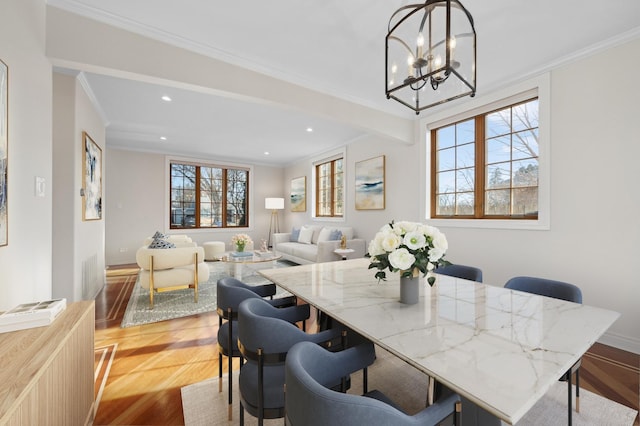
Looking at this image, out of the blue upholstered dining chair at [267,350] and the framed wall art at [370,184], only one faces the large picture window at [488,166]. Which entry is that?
the blue upholstered dining chair

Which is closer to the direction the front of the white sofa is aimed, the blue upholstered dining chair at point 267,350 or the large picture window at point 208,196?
the blue upholstered dining chair

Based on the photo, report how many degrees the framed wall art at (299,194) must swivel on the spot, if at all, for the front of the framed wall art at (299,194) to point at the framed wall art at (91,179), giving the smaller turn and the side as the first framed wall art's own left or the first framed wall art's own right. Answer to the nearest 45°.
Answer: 0° — it already faces it

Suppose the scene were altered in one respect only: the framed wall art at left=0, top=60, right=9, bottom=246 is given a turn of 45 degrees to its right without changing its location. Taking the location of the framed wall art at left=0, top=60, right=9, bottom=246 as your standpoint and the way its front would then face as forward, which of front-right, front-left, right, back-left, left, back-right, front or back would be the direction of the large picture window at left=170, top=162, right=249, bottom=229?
left

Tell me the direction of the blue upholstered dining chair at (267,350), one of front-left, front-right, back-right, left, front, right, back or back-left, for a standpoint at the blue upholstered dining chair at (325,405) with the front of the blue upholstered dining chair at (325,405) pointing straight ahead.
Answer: left

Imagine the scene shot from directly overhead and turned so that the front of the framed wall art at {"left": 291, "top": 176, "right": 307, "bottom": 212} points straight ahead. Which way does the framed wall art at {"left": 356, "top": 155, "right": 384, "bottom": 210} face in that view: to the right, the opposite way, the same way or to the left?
the same way

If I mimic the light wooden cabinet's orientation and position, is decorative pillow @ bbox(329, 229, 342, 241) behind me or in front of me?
in front

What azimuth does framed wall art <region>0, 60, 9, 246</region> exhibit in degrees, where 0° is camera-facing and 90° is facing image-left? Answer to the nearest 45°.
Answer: approximately 270°

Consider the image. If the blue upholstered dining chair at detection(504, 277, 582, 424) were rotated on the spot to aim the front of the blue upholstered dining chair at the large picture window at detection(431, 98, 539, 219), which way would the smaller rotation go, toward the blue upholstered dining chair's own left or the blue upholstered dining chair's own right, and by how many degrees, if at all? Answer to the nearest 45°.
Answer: approximately 135° to the blue upholstered dining chair's own right

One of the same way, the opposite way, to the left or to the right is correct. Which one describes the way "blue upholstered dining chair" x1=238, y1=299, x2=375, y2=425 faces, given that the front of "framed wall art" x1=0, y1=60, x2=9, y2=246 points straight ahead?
the same way

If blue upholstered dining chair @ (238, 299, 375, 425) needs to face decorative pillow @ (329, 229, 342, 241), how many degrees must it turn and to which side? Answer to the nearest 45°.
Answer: approximately 45° to its left

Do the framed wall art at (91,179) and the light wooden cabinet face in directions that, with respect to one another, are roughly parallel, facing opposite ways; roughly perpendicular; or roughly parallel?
roughly parallel

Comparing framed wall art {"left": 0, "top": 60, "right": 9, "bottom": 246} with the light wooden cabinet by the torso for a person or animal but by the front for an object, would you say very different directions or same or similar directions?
same or similar directions

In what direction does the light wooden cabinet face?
to the viewer's right

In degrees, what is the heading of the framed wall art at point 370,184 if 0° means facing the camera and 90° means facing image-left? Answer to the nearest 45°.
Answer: approximately 45°

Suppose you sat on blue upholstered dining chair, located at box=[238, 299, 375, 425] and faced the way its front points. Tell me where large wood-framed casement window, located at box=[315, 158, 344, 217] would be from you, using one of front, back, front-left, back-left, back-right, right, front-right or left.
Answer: front-left

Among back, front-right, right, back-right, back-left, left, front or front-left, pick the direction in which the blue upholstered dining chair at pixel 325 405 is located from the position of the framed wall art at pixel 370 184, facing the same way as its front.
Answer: front-left
